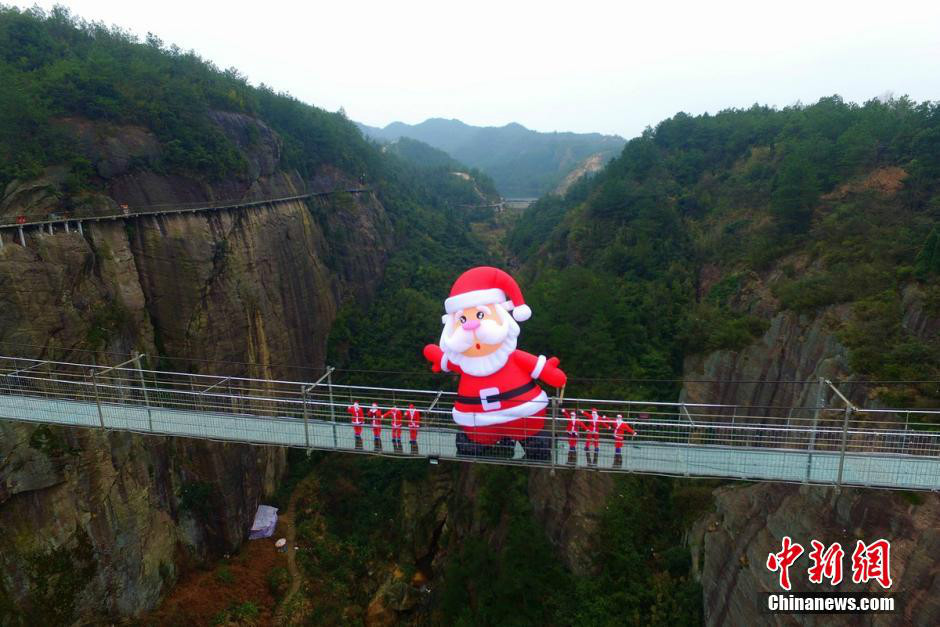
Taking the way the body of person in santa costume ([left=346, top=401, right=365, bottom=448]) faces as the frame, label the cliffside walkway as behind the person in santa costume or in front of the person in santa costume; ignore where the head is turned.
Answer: behind

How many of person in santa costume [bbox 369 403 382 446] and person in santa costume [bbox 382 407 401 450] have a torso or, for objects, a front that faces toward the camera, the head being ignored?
2

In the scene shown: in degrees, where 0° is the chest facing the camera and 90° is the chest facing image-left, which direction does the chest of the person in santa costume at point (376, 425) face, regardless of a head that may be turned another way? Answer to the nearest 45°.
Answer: approximately 0°

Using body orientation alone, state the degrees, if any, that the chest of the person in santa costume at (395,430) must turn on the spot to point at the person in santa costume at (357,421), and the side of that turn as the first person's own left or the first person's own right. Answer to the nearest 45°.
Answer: approximately 135° to the first person's own right

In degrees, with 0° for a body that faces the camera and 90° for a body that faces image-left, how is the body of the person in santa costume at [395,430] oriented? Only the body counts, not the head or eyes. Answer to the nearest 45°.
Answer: approximately 0°
